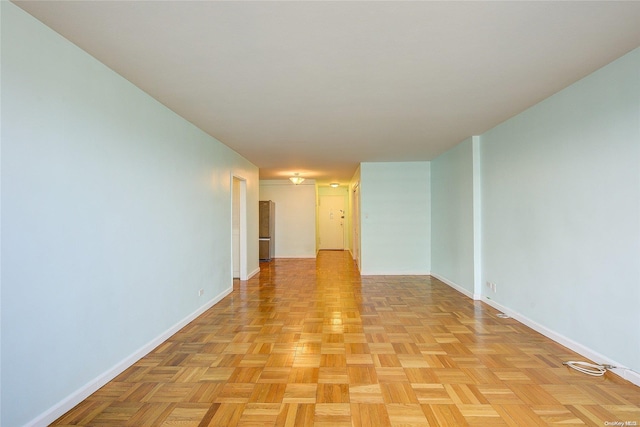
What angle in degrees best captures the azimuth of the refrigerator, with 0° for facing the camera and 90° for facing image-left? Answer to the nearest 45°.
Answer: approximately 0°

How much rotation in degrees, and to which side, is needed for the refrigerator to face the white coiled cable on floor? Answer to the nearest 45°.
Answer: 0° — it already faces it
